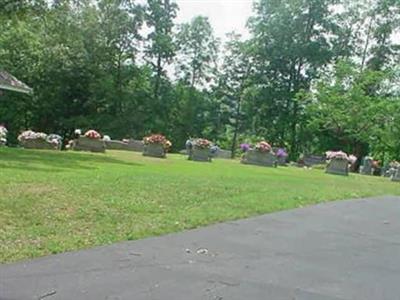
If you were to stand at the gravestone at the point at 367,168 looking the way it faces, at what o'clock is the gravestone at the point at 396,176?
the gravestone at the point at 396,176 is roughly at 10 o'clock from the gravestone at the point at 367,168.

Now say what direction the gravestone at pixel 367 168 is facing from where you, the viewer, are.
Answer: facing the viewer and to the left of the viewer

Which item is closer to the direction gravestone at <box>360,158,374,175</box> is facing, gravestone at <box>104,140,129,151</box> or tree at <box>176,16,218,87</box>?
the gravestone
